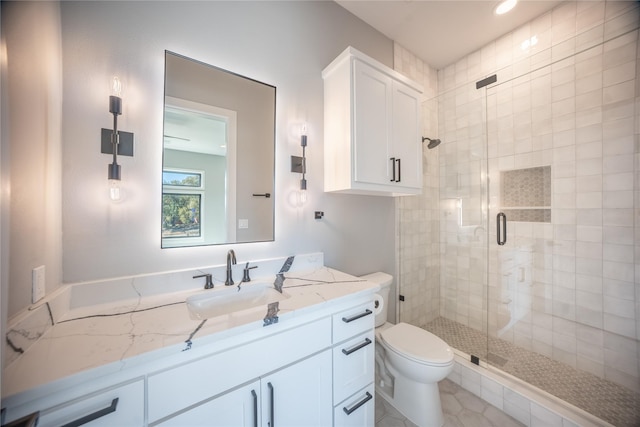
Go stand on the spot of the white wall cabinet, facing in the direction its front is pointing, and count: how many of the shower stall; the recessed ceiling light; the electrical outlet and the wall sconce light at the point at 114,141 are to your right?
2

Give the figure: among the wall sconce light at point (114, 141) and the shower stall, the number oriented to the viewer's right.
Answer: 0

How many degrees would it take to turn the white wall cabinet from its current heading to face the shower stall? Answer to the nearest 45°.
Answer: approximately 90° to its left

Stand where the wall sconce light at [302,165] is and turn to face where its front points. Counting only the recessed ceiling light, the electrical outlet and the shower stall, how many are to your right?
1

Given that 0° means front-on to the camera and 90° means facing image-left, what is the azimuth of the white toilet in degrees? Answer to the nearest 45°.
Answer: approximately 315°

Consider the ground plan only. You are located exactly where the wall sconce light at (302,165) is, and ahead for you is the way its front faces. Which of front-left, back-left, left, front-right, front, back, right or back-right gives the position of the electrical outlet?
right

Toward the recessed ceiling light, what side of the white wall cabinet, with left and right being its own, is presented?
left

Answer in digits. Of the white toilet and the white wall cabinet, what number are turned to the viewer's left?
0
